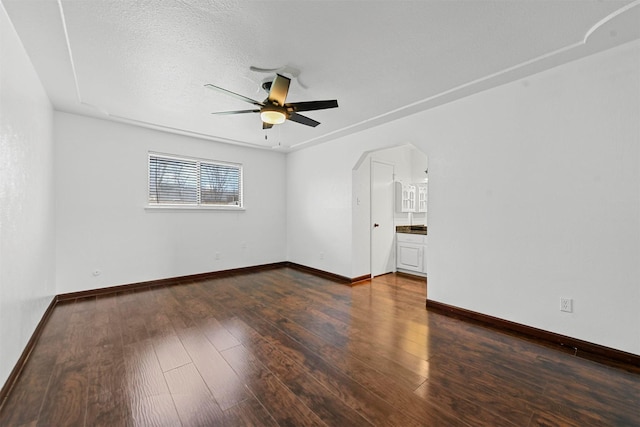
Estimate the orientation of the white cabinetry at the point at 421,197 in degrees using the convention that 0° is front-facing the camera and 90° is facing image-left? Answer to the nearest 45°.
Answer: approximately 45°

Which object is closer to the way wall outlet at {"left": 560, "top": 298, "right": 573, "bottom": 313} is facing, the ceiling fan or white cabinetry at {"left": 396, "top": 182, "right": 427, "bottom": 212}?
the ceiling fan

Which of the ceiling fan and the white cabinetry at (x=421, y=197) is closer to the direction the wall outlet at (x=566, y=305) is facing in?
the ceiling fan

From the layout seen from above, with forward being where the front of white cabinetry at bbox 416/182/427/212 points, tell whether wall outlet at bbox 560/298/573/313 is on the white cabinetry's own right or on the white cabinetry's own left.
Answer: on the white cabinetry's own left

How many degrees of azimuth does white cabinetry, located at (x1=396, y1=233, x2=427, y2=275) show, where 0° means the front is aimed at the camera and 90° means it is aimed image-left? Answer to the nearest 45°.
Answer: approximately 45°
